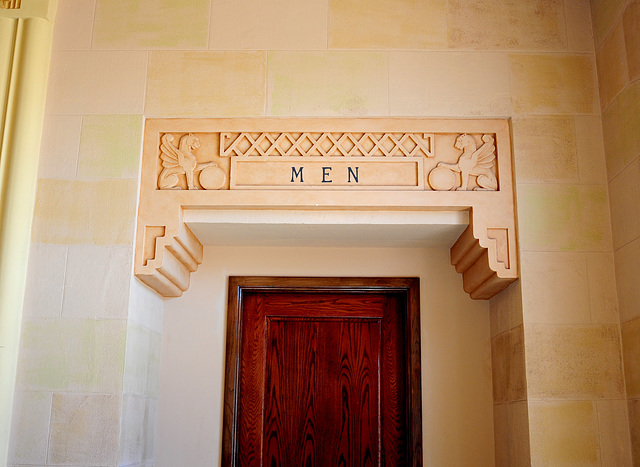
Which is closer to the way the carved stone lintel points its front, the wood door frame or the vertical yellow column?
the vertical yellow column

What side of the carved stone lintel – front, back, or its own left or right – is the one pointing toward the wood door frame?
back

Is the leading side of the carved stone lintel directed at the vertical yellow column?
no

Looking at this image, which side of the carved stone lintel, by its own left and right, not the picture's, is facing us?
front
